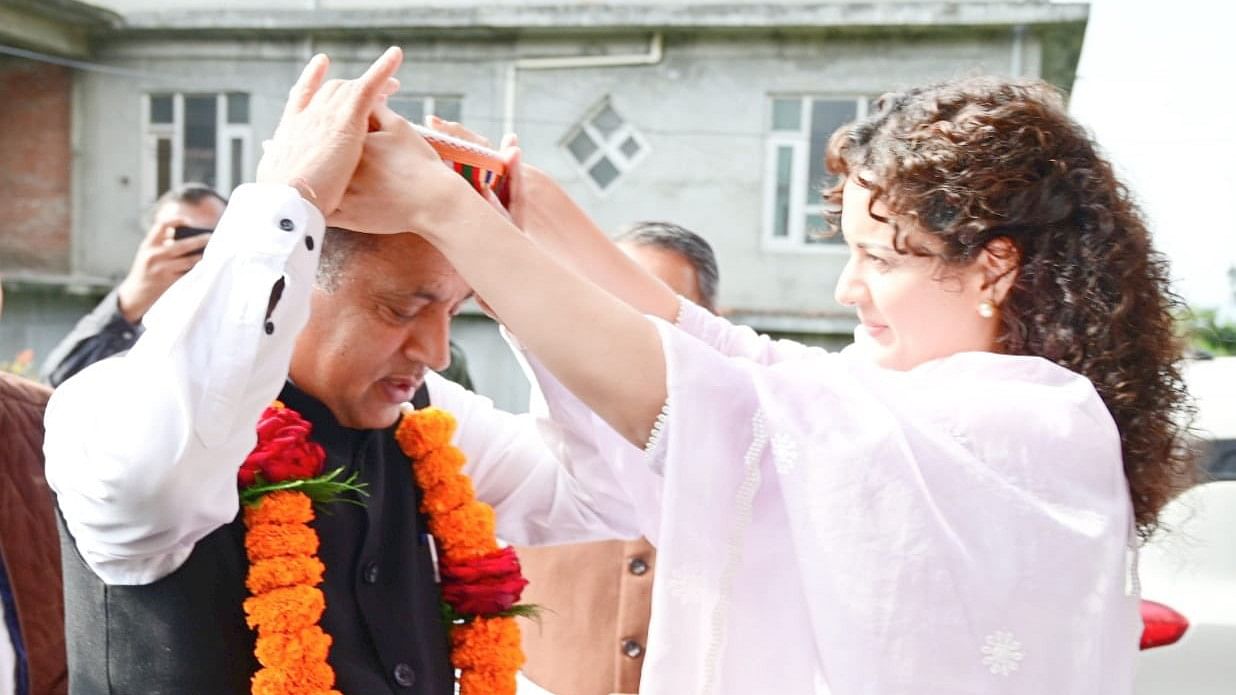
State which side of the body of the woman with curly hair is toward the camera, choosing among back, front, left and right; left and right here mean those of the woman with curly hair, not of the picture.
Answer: left

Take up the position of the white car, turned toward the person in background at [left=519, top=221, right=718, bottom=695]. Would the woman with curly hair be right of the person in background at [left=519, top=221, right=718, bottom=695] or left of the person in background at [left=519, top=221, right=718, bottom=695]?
left

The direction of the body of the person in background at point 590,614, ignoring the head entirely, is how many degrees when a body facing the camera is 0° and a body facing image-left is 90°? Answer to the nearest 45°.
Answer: approximately 45°

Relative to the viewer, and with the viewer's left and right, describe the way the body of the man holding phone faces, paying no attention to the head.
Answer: facing the viewer

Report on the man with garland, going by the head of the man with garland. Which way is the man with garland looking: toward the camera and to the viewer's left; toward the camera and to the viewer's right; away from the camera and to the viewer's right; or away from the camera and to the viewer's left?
toward the camera and to the viewer's right

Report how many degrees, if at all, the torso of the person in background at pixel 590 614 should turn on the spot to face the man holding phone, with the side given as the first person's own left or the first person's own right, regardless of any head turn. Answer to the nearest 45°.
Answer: approximately 90° to the first person's own right

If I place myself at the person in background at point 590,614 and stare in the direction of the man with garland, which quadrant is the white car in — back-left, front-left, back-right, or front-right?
back-left

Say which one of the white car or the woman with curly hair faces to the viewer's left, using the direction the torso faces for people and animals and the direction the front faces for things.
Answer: the woman with curly hair

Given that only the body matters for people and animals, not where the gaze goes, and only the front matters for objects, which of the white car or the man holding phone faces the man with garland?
the man holding phone

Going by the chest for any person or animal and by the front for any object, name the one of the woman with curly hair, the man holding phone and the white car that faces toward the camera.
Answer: the man holding phone

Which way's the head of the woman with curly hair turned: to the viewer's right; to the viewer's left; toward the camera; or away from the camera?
to the viewer's left

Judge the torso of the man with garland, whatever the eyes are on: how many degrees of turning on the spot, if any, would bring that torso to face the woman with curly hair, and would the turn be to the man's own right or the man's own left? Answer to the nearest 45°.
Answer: approximately 45° to the man's own left

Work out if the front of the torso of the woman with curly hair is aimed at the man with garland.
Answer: yes

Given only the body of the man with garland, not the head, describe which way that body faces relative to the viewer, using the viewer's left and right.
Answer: facing the viewer and to the right of the viewer

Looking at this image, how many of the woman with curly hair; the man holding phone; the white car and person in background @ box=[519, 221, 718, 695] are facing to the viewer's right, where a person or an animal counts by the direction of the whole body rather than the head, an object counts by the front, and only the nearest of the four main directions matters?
1
